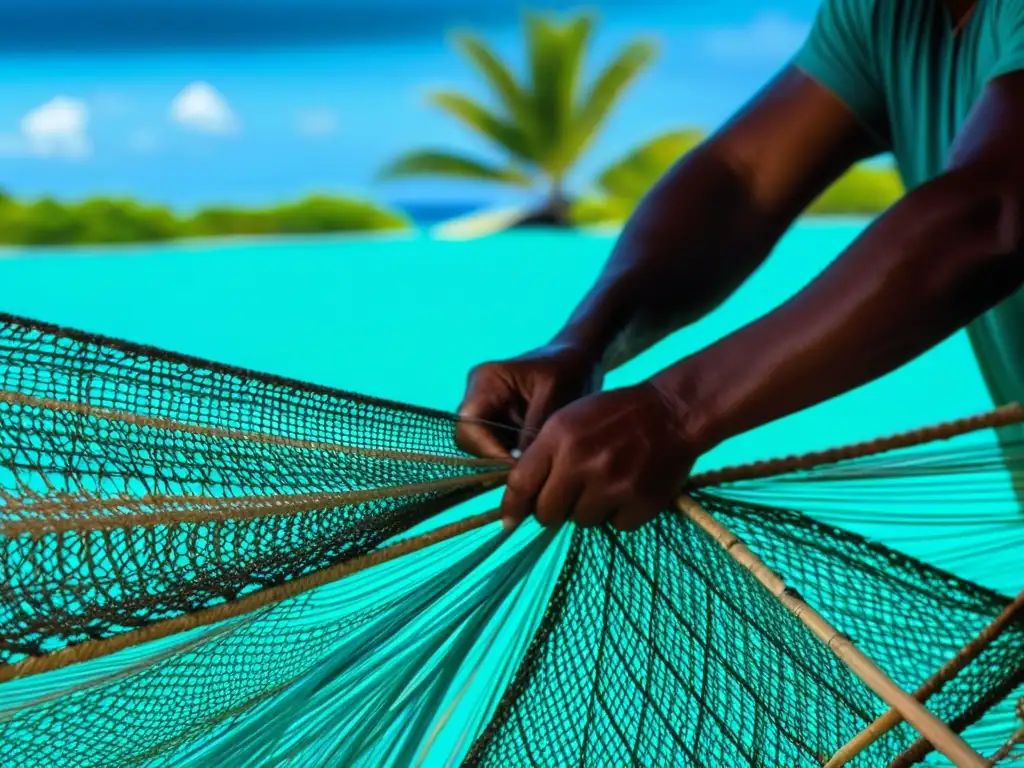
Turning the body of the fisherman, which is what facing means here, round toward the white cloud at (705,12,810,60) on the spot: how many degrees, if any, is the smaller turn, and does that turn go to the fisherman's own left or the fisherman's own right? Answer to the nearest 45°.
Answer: approximately 135° to the fisherman's own right

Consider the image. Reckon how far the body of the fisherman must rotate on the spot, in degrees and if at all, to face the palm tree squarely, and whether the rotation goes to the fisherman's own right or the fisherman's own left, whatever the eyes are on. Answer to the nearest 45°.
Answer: approximately 135° to the fisherman's own right
